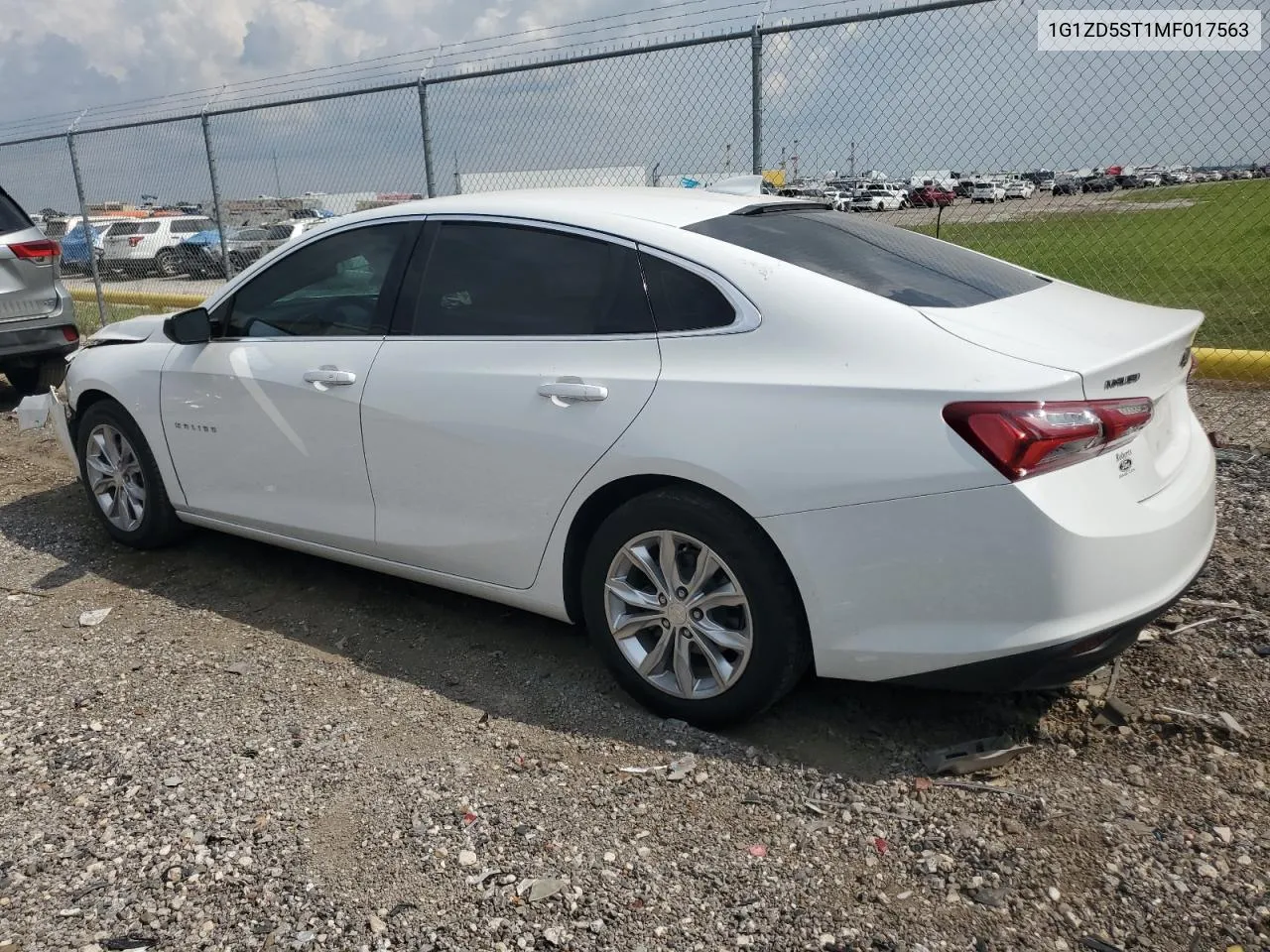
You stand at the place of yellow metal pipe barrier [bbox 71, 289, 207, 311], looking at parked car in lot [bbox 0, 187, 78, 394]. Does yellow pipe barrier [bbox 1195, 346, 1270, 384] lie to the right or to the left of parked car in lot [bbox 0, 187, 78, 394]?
left

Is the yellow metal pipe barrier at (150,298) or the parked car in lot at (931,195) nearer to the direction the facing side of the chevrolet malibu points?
the yellow metal pipe barrier

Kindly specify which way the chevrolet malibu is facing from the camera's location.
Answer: facing away from the viewer and to the left of the viewer

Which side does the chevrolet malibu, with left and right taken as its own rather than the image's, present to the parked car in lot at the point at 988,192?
right

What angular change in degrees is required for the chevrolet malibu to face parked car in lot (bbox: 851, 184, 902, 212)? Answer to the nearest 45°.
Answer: approximately 45° to its right

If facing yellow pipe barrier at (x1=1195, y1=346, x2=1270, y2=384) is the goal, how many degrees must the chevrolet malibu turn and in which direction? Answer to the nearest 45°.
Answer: approximately 90° to its right
